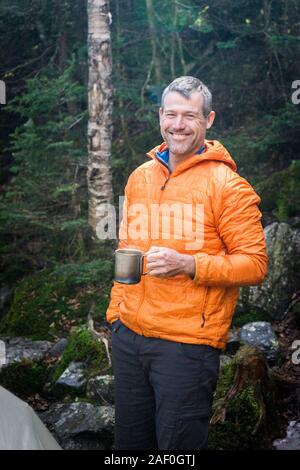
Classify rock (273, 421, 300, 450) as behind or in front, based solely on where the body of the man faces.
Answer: behind

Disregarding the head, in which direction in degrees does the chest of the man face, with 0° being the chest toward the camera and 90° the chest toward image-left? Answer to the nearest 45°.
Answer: approximately 45°

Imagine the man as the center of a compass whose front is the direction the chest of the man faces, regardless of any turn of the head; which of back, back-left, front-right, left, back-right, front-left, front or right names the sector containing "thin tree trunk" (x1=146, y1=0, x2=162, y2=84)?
back-right

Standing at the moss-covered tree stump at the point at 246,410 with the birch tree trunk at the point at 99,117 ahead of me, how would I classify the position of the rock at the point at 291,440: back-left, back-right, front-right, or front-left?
back-right

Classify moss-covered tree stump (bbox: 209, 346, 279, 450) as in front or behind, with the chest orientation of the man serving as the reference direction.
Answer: behind

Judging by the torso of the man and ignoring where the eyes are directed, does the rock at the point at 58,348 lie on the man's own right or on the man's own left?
on the man's own right

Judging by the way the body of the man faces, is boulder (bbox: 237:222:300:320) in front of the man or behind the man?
behind

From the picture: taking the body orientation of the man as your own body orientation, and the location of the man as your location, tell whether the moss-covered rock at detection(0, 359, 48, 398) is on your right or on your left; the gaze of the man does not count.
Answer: on your right

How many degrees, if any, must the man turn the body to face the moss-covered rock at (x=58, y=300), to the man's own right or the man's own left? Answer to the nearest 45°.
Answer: approximately 135° to the man's own right
